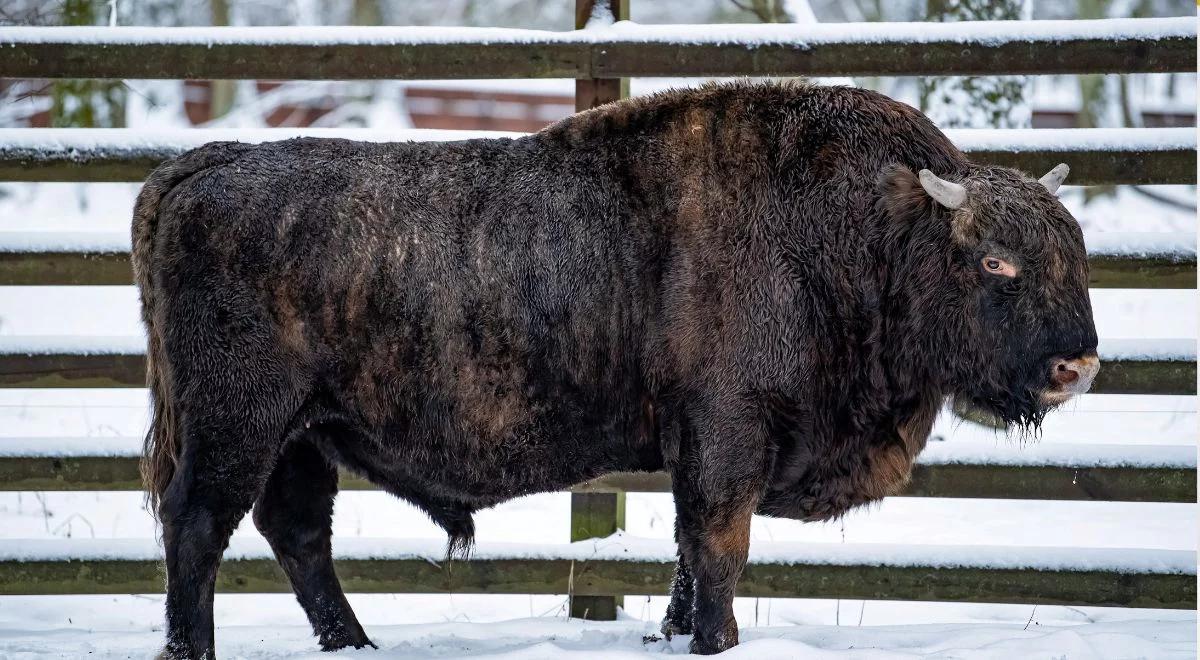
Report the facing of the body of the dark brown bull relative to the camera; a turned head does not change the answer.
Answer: to the viewer's right

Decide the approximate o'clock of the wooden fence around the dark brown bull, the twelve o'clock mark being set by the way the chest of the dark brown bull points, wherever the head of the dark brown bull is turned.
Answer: The wooden fence is roughly at 9 o'clock from the dark brown bull.

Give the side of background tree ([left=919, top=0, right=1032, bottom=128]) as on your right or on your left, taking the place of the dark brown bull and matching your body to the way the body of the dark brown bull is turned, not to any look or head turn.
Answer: on your left

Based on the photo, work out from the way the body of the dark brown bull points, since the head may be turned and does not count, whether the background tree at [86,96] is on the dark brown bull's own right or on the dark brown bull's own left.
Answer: on the dark brown bull's own left
